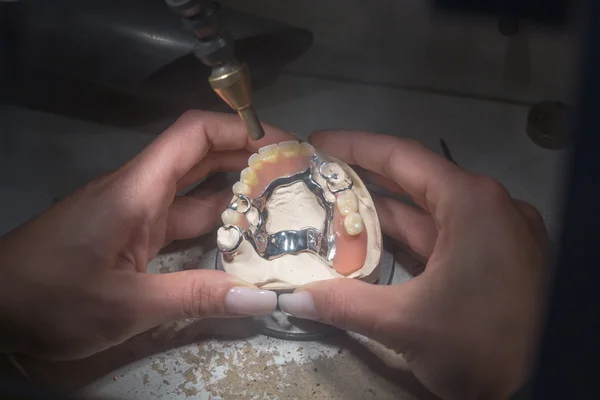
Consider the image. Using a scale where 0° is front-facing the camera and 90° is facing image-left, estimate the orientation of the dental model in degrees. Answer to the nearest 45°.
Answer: approximately 180°
